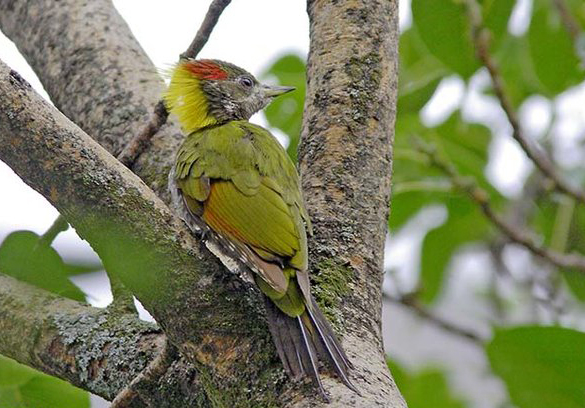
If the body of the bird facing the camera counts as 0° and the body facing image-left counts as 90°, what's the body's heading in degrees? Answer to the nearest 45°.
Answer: approximately 135°

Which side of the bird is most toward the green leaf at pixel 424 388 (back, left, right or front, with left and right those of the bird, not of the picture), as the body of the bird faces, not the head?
right
